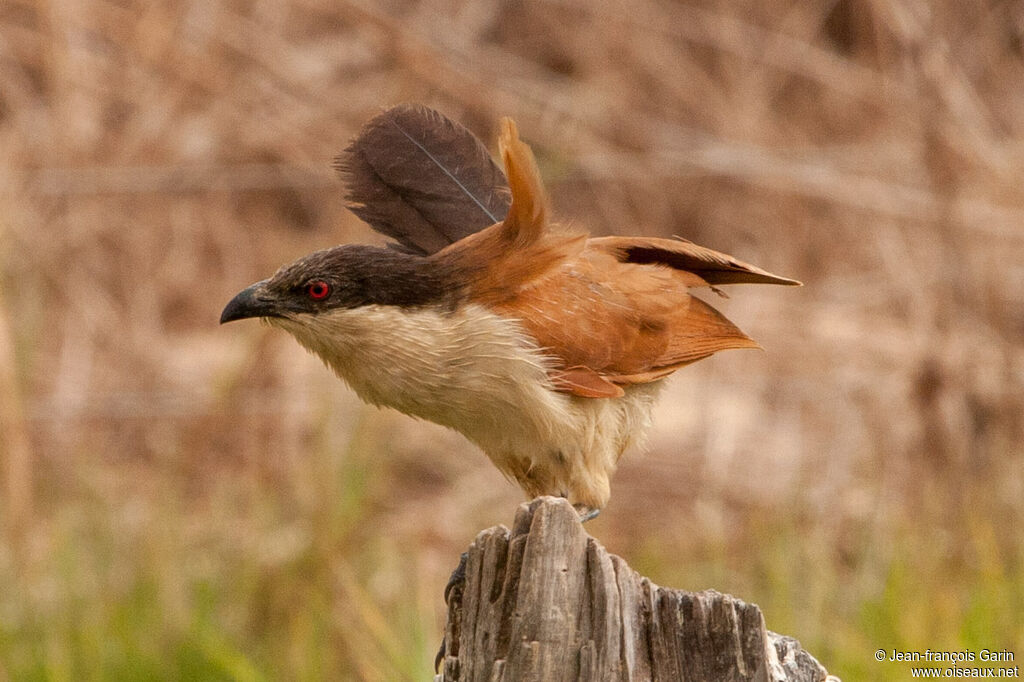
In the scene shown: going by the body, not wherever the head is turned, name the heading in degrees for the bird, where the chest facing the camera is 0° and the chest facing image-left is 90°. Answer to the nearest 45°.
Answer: approximately 90°
